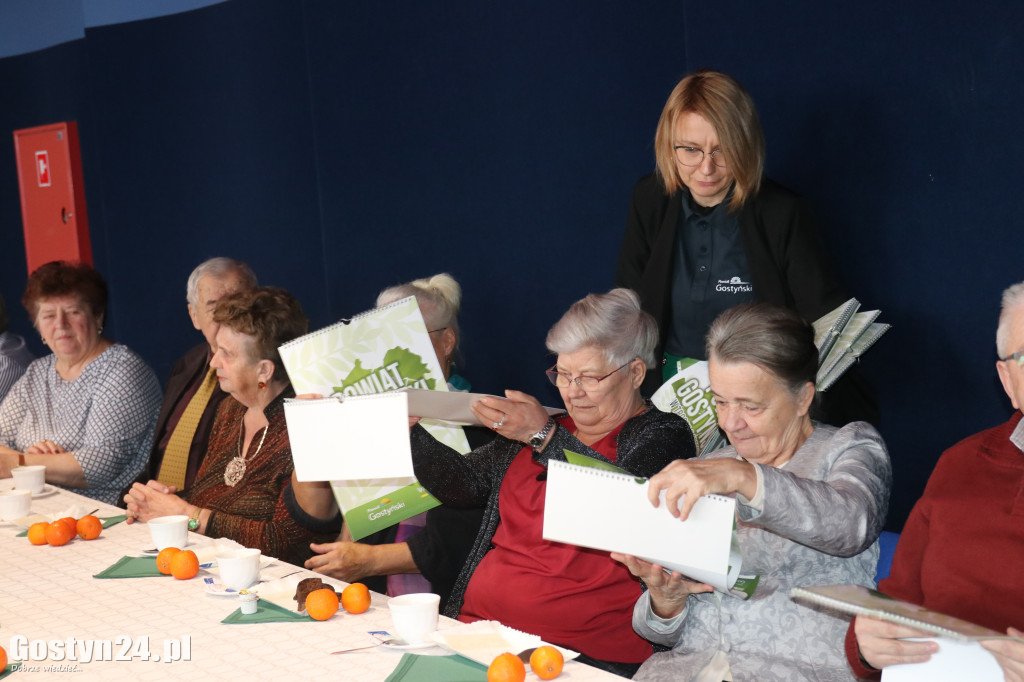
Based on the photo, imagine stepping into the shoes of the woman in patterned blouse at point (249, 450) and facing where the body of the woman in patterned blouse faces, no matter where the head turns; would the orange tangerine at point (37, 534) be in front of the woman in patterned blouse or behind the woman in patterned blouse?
in front

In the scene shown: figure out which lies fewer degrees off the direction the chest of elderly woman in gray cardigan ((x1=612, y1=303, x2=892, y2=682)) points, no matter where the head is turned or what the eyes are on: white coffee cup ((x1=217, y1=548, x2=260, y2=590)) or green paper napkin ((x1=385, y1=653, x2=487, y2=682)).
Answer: the green paper napkin

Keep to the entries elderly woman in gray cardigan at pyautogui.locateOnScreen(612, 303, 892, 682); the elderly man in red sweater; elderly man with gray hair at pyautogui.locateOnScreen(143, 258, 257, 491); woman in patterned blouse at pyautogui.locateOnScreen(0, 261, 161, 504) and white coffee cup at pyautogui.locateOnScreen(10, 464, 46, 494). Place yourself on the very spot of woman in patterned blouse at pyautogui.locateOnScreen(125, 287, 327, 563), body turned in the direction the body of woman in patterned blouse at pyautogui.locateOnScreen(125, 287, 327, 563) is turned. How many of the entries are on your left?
2

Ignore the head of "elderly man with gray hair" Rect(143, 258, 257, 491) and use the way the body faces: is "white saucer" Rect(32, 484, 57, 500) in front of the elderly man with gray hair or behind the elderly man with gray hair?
in front

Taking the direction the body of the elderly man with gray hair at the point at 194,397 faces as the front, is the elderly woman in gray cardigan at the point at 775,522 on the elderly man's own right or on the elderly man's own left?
on the elderly man's own left

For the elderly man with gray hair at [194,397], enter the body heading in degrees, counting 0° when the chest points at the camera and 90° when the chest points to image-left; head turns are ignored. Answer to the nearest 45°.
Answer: approximately 45°

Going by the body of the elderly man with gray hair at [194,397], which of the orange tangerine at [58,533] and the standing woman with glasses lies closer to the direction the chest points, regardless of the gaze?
the orange tangerine

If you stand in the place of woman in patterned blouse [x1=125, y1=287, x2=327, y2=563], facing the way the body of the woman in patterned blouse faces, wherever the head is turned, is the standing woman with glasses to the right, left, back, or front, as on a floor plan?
left

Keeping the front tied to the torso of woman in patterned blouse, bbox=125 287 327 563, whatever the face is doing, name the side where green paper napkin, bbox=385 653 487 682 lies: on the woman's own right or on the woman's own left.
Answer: on the woman's own left

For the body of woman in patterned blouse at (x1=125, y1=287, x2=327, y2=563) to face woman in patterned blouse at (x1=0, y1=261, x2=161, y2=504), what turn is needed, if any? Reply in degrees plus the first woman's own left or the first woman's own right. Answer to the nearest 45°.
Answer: approximately 90° to the first woman's own right

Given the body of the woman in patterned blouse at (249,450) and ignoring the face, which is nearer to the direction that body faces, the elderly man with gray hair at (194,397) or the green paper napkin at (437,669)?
the green paper napkin

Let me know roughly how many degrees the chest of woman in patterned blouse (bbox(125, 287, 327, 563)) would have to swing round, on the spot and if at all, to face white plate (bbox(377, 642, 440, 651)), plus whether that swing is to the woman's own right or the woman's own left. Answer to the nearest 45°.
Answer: approximately 45° to the woman's own left

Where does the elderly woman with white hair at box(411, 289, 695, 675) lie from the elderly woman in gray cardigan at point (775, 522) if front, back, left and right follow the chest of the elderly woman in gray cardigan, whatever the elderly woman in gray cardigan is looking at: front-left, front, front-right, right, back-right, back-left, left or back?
right
